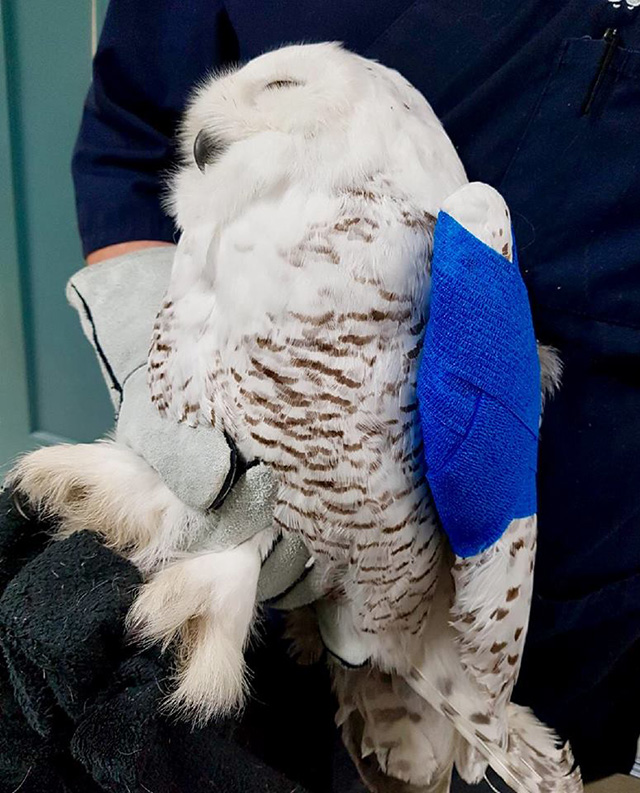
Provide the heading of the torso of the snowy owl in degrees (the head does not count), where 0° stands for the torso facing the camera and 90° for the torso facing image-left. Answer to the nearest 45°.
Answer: approximately 45°
